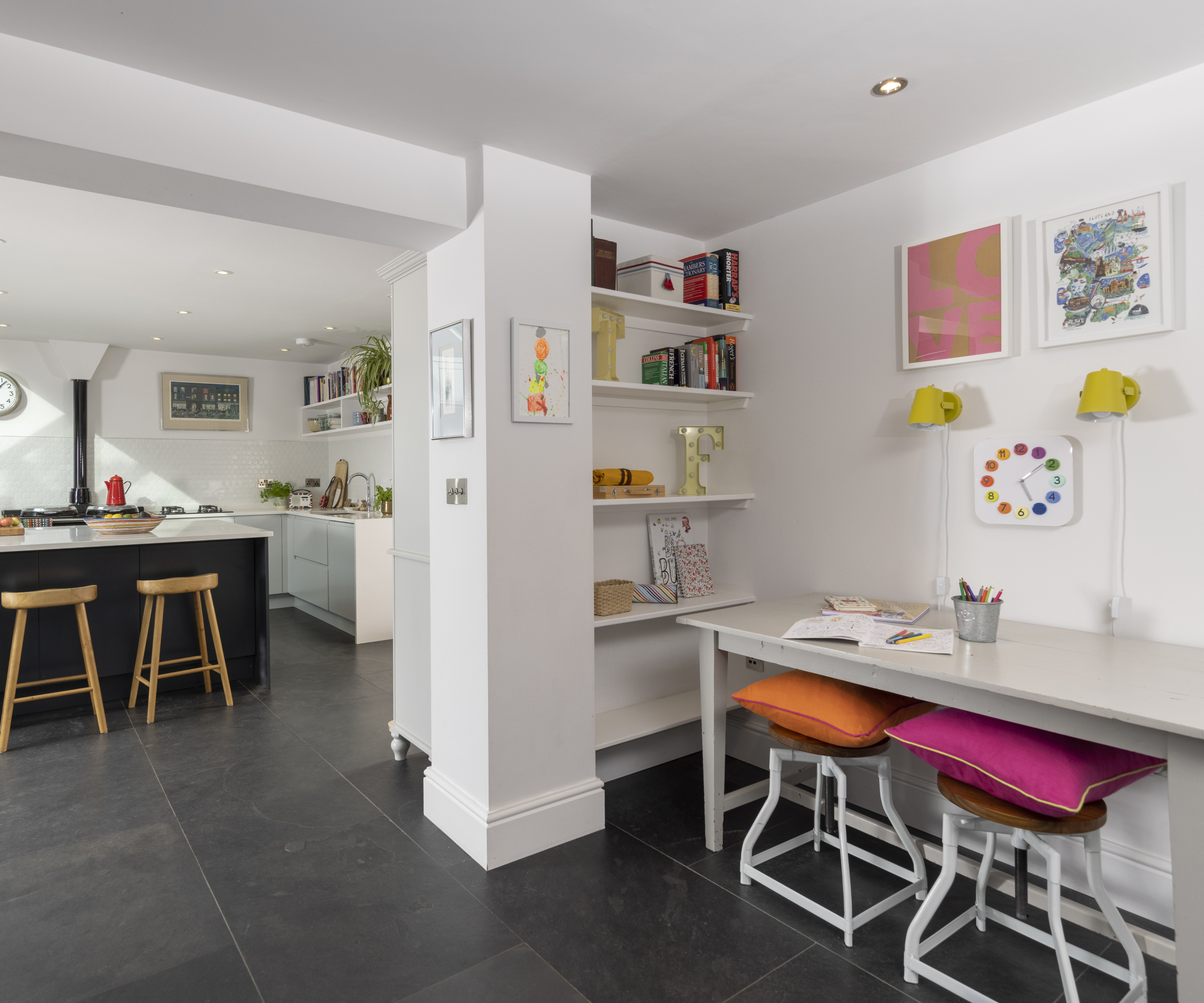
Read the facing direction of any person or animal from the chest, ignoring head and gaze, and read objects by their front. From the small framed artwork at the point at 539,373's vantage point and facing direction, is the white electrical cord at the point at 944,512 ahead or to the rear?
ahead

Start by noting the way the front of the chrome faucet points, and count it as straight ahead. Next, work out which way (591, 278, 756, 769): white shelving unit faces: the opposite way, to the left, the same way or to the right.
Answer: to the left

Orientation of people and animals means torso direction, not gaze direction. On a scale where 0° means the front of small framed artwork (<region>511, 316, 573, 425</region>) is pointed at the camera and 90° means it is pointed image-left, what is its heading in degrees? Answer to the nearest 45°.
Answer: approximately 315°

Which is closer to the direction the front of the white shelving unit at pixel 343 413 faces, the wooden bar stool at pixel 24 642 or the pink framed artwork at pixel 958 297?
the wooden bar stool

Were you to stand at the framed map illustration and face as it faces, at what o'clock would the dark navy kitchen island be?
The dark navy kitchen island is roughly at 1 o'clock from the framed map illustration.

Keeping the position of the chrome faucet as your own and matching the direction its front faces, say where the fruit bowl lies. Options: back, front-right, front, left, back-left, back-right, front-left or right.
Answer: front-left

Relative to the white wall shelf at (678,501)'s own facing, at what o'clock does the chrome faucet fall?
The chrome faucet is roughly at 6 o'clock from the white wall shelf.

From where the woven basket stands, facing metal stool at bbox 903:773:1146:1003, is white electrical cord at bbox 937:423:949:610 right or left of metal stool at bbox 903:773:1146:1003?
left

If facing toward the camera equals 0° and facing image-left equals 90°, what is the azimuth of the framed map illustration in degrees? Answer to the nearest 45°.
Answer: approximately 45°

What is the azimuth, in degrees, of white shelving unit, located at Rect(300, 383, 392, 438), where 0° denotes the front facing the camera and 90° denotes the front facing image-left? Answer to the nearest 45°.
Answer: approximately 45°

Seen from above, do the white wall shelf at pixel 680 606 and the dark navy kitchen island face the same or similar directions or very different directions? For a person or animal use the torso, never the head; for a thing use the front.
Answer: same or similar directions

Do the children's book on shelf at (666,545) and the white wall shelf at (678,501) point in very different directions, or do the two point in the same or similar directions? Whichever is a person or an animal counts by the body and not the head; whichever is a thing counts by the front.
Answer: same or similar directions

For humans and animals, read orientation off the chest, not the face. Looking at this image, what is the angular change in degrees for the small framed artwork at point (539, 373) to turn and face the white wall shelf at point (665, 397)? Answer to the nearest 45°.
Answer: approximately 90° to its left

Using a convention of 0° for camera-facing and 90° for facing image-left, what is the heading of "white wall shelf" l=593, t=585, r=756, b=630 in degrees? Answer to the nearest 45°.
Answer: approximately 315°
